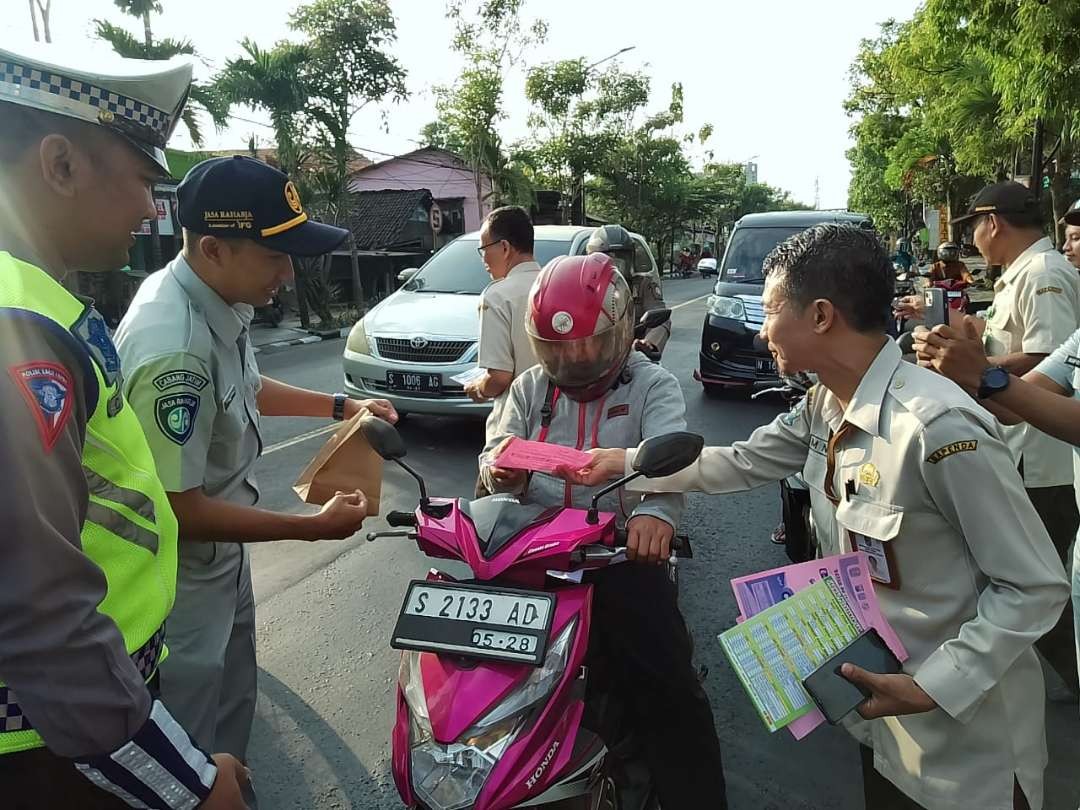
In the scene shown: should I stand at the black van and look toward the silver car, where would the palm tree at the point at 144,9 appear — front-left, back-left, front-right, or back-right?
front-right

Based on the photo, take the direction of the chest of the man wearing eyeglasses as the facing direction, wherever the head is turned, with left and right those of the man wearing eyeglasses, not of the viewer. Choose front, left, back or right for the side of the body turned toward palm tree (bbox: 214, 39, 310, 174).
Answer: right

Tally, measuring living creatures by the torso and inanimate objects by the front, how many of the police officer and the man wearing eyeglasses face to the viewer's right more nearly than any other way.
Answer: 1

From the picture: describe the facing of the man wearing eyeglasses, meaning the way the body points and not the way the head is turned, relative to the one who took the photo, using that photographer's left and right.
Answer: facing to the left of the viewer

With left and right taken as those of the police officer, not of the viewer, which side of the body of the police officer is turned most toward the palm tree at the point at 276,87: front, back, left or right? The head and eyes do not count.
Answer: left

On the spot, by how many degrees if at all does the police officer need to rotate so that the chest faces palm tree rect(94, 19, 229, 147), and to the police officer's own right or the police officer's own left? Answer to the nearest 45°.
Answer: approximately 90° to the police officer's own left

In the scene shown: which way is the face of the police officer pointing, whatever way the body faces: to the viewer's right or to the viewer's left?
to the viewer's right

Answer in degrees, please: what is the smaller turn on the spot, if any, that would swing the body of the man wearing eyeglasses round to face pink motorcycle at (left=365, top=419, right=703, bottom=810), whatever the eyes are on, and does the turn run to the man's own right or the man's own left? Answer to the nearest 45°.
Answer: approximately 90° to the man's own left

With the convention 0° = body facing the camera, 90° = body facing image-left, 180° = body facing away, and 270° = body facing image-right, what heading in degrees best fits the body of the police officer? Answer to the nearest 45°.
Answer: approximately 270°

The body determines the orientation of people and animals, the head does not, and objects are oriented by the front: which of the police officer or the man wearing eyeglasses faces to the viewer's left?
the man wearing eyeglasses
